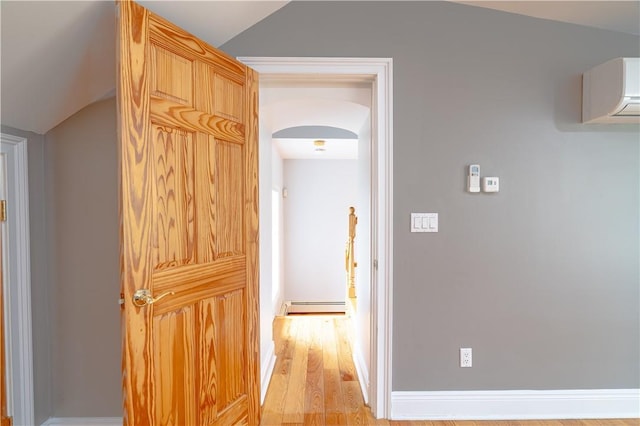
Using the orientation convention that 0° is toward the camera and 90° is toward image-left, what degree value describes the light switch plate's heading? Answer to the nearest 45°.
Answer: approximately 0°

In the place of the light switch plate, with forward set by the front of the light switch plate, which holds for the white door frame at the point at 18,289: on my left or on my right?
on my right

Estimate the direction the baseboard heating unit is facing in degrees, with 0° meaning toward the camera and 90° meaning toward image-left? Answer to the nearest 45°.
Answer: approximately 0°

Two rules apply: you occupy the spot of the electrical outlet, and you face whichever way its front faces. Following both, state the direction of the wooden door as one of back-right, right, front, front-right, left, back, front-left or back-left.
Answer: front-right

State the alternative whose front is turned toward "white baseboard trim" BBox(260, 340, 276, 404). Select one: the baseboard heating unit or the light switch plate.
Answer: the baseboard heating unit

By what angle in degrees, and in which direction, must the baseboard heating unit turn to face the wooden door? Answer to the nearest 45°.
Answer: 0° — it already faces it

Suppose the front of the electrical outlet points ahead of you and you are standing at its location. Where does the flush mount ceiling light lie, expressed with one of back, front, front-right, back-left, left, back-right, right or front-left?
back-right

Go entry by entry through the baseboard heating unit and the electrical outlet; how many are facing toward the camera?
2
